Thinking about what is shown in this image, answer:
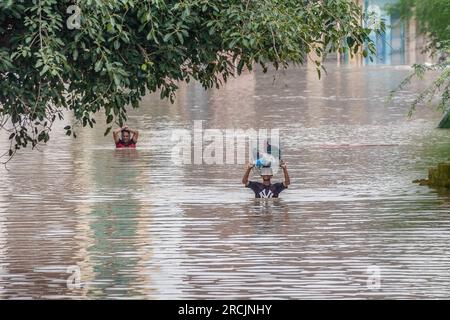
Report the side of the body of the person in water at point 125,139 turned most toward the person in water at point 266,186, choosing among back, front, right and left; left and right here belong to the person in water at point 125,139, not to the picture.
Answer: front

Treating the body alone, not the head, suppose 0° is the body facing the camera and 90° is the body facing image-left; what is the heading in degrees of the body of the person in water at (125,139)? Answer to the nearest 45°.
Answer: approximately 0°

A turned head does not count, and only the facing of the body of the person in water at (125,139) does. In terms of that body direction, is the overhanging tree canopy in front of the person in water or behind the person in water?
in front

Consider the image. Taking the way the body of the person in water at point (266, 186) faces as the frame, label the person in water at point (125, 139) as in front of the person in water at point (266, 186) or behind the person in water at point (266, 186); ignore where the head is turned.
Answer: behind

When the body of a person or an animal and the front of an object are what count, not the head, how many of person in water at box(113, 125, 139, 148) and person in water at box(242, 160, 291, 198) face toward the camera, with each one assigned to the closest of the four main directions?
2

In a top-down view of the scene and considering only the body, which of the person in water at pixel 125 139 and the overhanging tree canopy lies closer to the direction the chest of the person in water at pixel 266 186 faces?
the overhanging tree canopy
